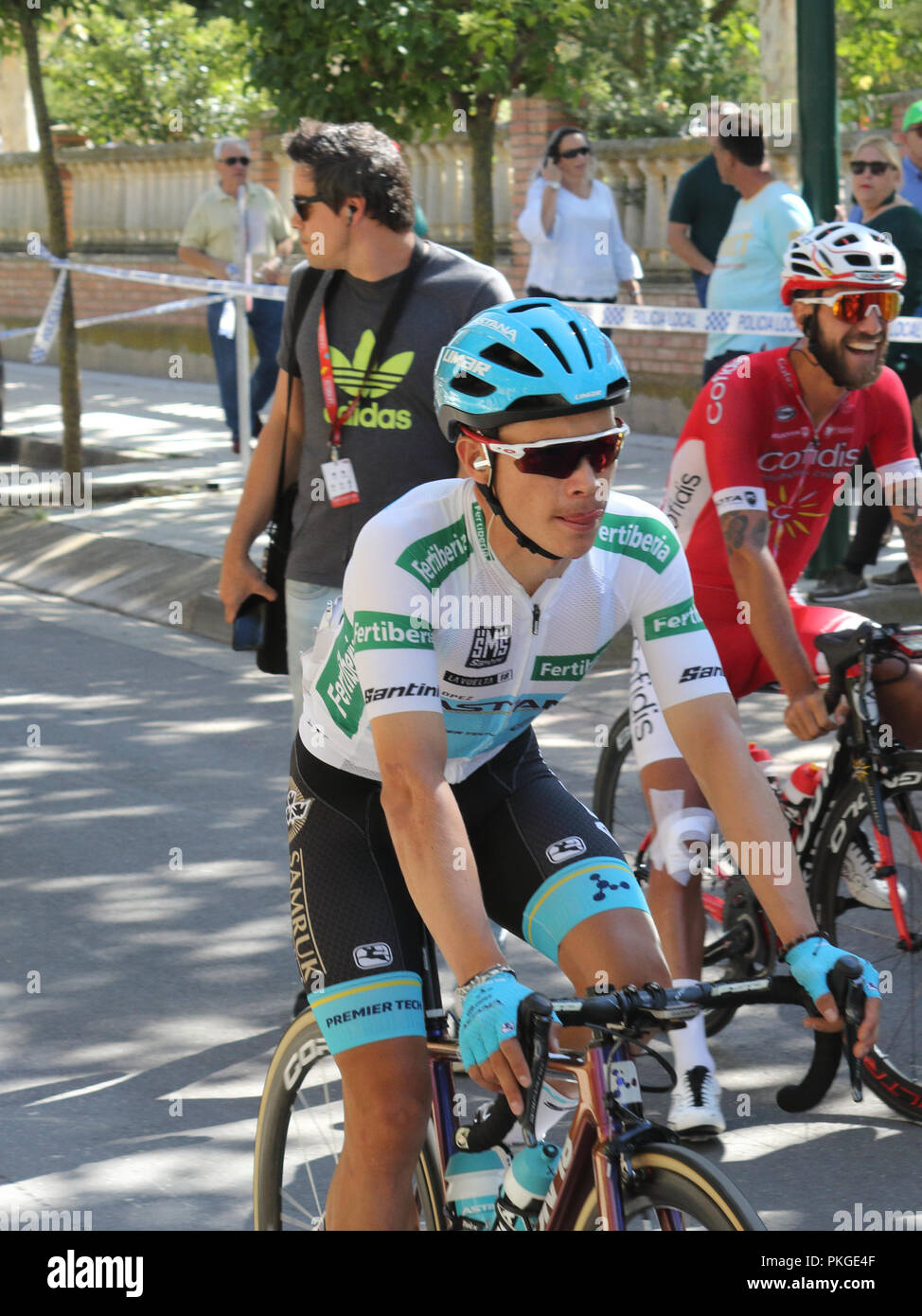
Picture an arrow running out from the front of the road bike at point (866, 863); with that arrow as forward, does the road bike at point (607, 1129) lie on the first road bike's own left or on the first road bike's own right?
on the first road bike's own right

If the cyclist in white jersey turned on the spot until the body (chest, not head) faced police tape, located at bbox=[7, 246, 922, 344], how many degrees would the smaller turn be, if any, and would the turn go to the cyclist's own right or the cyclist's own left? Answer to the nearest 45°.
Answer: approximately 135° to the cyclist's own left

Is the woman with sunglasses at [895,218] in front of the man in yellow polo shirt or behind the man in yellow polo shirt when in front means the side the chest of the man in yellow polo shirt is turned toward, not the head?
in front

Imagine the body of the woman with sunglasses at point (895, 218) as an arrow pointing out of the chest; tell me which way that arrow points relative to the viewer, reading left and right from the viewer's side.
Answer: facing the viewer and to the left of the viewer

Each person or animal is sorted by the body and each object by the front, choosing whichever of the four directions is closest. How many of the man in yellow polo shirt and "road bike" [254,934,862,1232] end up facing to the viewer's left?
0

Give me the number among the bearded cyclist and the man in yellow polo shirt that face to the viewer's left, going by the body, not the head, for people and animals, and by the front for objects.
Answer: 0

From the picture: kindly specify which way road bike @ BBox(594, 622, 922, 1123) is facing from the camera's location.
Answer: facing the viewer and to the right of the viewer

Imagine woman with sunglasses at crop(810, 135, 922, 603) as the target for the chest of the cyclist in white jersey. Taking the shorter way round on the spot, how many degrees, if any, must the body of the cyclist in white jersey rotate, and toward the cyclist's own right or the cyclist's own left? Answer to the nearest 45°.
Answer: approximately 135° to the cyclist's own left

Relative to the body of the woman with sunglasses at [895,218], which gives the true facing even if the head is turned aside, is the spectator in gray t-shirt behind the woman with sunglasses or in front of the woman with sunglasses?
in front

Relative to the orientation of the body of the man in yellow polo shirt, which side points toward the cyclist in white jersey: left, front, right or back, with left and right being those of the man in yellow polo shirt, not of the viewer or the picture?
front

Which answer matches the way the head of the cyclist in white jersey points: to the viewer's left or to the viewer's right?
to the viewer's right

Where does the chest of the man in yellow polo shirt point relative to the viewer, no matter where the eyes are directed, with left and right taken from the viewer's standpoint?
facing the viewer
